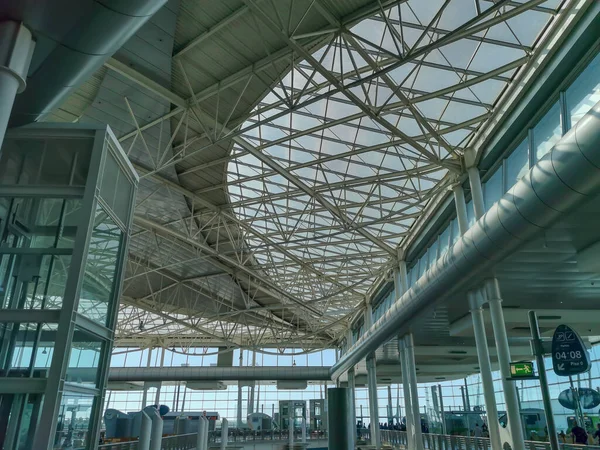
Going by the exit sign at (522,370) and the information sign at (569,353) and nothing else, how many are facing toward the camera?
2

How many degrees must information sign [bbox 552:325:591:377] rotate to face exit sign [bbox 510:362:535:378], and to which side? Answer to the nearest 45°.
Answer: approximately 135° to its right

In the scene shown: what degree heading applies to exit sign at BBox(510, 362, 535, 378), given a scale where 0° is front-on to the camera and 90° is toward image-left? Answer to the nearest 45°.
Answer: approximately 0°

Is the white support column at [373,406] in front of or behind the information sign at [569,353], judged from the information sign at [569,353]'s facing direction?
behind

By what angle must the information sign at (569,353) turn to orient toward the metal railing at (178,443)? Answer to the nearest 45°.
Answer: approximately 135° to its right

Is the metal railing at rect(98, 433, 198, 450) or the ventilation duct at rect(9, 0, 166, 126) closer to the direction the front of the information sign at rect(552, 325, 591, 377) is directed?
the ventilation duct

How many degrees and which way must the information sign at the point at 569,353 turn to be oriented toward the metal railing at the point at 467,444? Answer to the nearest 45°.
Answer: approximately 180°

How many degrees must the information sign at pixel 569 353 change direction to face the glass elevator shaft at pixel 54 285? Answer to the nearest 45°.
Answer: approximately 45° to its right

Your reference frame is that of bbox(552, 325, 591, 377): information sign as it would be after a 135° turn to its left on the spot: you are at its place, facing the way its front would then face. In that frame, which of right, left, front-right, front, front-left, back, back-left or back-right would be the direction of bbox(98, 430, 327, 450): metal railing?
left

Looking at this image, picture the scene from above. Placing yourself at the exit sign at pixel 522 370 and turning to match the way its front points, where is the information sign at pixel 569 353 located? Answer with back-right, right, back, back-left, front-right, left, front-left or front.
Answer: front-left

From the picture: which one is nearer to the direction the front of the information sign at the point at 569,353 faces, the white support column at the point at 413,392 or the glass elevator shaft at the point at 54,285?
the glass elevator shaft

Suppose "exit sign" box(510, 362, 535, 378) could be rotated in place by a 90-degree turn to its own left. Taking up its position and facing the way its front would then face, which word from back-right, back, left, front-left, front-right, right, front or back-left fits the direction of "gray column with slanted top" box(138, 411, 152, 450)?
back
